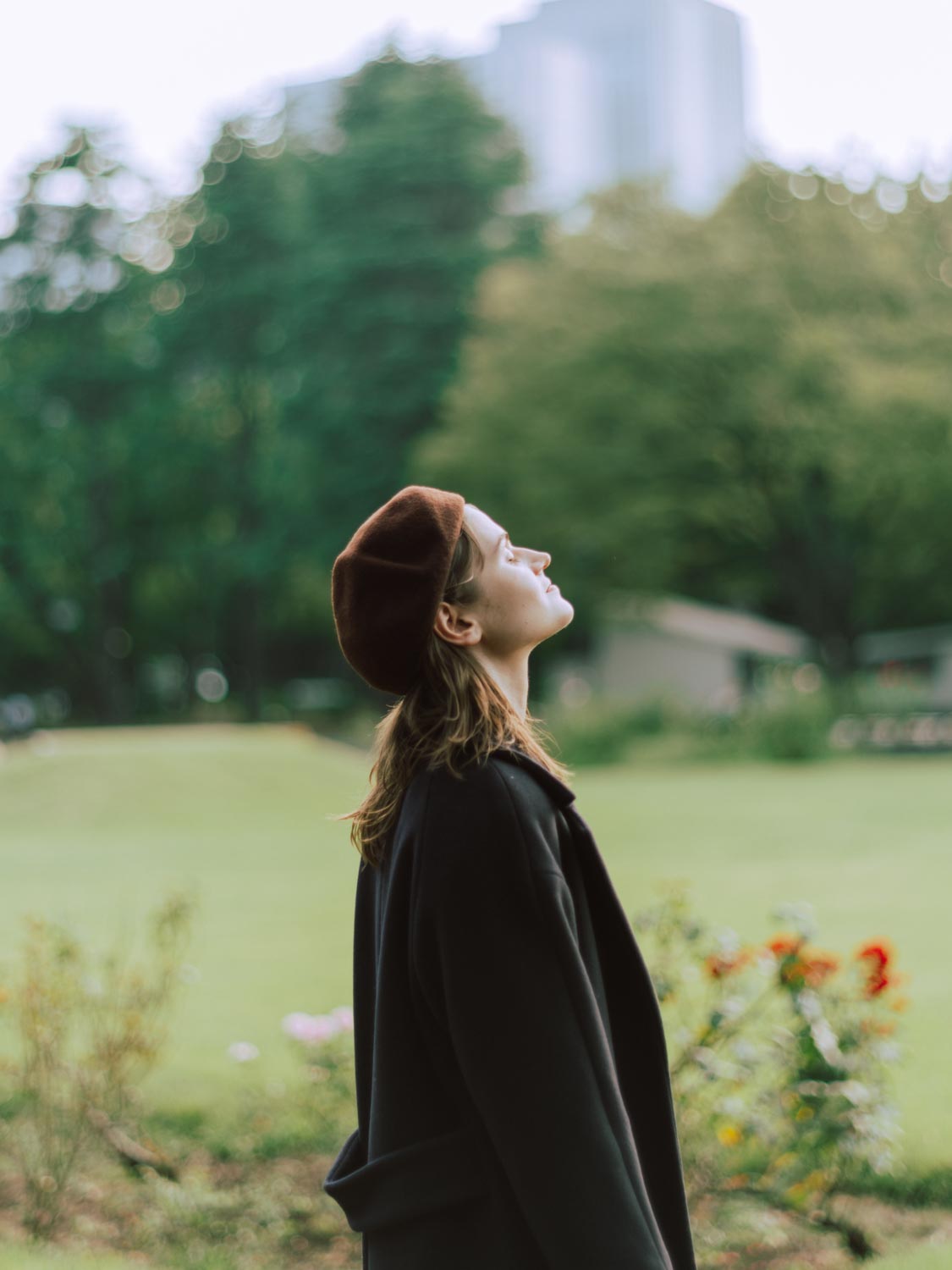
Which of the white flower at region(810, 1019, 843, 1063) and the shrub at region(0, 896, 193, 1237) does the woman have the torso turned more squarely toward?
the white flower

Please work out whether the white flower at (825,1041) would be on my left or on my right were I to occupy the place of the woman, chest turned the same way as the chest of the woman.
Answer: on my left

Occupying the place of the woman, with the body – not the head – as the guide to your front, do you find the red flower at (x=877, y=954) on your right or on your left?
on your left

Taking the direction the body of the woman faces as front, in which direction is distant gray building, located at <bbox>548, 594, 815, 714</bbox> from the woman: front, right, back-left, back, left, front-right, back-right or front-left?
left

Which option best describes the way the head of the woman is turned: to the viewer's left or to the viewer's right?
to the viewer's right

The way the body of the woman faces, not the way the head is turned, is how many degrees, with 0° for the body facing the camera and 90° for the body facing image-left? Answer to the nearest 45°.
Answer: approximately 270°
